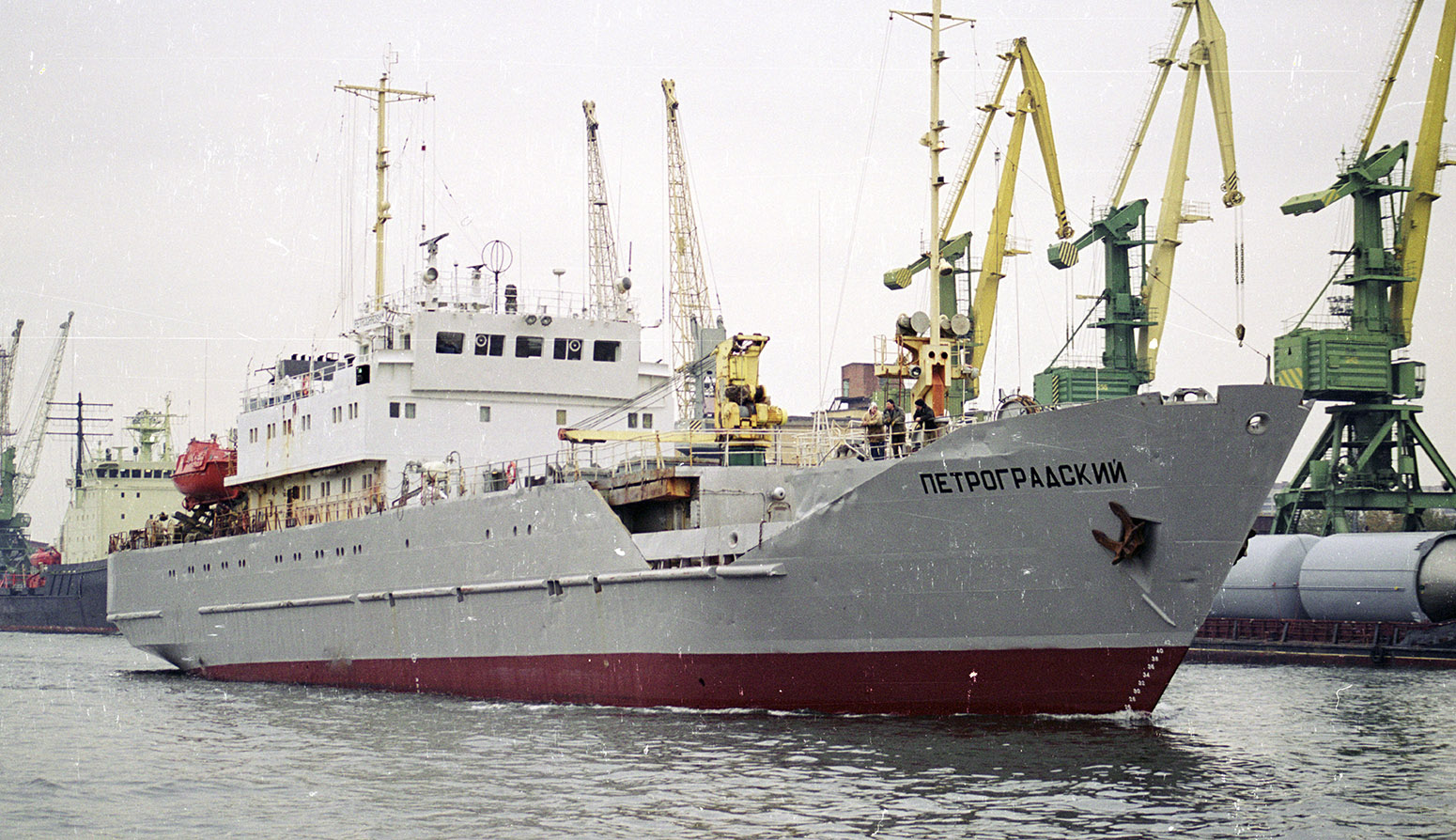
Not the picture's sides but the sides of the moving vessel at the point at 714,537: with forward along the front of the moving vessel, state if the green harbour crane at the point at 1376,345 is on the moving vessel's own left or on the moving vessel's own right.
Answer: on the moving vessel's own left

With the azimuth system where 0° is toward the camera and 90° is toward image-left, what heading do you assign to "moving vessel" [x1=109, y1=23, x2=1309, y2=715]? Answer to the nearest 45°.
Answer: approximately 315°

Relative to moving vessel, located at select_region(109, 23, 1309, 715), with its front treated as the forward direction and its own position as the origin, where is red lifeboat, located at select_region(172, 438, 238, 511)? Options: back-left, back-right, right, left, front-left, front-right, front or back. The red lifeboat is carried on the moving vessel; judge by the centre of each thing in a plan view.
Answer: back

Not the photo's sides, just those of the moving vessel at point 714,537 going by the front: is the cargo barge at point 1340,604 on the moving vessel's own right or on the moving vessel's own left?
on the moving vessel's own left
